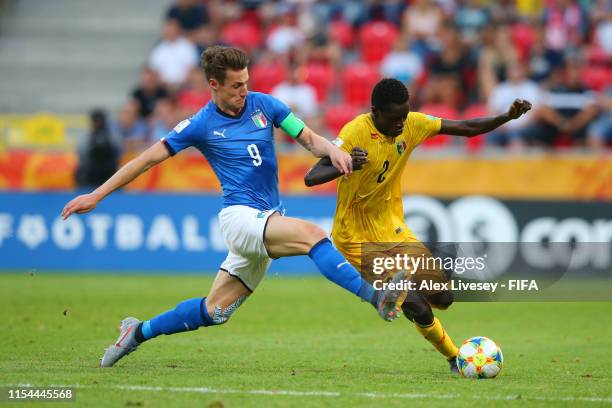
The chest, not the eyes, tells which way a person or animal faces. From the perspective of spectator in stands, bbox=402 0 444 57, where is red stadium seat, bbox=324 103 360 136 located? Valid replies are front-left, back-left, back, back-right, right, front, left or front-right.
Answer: front-right

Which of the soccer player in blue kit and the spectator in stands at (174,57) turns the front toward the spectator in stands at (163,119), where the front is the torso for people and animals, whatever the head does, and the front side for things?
the spectator in stands at (174,57)

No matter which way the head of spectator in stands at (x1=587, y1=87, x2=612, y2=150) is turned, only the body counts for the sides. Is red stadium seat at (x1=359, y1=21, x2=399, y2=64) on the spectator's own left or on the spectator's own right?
on the spectator's own right

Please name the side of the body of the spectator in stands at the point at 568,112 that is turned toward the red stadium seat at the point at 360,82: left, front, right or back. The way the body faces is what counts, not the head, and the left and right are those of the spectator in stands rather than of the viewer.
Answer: right

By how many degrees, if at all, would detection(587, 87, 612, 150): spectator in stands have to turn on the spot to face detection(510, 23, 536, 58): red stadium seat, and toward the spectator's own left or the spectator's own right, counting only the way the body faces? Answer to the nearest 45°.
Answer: approximately 135° to the spectator's own right

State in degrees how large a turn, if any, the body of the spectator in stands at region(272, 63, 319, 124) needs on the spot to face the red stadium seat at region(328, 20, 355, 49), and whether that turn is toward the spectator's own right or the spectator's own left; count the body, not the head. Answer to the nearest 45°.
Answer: approximately 135° to the spectator's own left

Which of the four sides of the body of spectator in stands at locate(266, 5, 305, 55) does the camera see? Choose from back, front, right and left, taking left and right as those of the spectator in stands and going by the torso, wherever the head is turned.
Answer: front

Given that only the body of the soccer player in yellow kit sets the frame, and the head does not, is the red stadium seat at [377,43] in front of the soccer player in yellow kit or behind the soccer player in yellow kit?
behind

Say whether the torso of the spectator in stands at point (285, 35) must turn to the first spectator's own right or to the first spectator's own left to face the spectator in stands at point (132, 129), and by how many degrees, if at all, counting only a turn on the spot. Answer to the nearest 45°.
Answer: approximately 45° to the first spectator's own right

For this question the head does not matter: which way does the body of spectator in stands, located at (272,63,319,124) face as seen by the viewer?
toward the camera

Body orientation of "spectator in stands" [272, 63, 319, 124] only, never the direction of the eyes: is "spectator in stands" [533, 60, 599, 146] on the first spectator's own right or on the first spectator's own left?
on the first spectator's own left

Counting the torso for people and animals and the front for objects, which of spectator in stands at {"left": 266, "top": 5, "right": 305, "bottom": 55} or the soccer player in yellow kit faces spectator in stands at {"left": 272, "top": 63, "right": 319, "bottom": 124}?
spectator in stands at {"left": 266, "top": 5, "right": 305, "bottom": 55}
